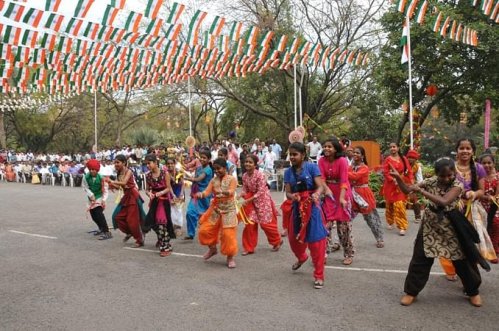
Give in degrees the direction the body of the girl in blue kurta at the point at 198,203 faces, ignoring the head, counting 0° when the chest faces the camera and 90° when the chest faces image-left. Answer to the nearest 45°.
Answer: approximately 45°

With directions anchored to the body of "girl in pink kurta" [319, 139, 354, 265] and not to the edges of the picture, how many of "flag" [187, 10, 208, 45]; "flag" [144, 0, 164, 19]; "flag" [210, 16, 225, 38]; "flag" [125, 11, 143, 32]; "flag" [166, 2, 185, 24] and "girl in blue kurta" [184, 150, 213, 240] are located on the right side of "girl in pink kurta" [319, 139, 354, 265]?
6

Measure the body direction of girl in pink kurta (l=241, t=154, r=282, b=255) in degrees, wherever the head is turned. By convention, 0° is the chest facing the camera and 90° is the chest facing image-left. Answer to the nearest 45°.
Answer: approximately 45°

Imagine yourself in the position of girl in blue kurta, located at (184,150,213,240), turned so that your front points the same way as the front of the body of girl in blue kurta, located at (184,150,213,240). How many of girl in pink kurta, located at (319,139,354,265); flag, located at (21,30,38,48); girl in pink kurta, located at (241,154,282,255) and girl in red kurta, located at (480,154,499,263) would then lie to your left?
3

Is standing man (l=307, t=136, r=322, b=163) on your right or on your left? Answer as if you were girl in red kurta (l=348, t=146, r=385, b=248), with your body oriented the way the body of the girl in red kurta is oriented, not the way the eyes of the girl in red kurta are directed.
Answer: on your right

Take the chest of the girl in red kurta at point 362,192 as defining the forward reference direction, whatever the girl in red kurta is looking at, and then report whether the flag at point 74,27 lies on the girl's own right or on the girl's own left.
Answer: on the girl's own right

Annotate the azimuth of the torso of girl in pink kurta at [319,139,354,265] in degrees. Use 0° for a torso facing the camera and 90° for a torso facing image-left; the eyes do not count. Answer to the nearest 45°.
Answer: approximately 45°

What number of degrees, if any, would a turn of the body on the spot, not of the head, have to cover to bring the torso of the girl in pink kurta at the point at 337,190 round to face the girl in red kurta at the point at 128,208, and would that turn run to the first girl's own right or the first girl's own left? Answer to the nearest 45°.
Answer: approximately 45° to the first girl's own right

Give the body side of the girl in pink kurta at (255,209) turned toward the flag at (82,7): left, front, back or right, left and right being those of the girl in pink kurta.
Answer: right

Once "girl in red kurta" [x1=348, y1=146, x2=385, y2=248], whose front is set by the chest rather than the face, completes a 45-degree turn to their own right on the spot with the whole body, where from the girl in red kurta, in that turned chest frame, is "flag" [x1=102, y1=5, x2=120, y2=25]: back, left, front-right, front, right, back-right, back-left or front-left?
front

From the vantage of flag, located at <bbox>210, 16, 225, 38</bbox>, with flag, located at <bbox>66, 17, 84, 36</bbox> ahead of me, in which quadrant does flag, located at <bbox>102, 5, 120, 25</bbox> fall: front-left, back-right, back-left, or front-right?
front-left

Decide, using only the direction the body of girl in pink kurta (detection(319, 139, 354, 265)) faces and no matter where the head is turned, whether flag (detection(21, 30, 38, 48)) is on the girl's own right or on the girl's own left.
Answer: on the girl's own right
